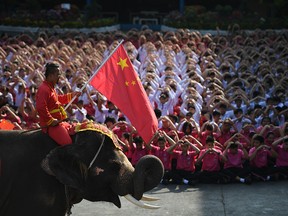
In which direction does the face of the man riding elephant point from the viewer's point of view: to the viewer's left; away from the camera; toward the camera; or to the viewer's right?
to the viewer's right

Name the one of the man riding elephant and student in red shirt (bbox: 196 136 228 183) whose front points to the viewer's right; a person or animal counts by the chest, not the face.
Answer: the man riding elephant

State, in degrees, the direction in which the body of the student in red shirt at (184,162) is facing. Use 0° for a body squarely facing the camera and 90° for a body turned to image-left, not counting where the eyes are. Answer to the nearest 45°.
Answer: approximately 0°

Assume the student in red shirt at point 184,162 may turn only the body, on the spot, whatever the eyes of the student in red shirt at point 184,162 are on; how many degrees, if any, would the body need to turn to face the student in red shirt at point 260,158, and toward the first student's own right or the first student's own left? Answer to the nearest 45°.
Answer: approximately 90° to the first student's own left

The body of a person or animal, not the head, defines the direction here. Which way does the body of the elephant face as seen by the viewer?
to the viewer's right

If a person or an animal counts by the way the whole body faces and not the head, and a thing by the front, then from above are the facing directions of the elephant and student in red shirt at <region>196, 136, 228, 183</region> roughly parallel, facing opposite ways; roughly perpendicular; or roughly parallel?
roughly perpendicular

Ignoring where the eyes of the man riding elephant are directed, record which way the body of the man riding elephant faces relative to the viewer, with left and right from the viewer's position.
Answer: facing to the right of the viewer

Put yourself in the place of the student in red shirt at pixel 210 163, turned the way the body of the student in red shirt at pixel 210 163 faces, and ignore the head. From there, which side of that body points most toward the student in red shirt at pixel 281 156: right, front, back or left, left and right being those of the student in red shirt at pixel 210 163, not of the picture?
left

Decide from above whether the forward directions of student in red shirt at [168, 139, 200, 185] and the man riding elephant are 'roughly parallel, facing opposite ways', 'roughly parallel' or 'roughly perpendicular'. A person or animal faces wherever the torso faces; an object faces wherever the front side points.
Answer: roughly perpendicular

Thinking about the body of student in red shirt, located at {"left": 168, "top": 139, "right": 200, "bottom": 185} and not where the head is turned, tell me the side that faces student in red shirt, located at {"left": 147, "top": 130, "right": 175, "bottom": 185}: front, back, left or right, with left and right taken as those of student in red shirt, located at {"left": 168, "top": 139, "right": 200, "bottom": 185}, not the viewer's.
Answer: right
